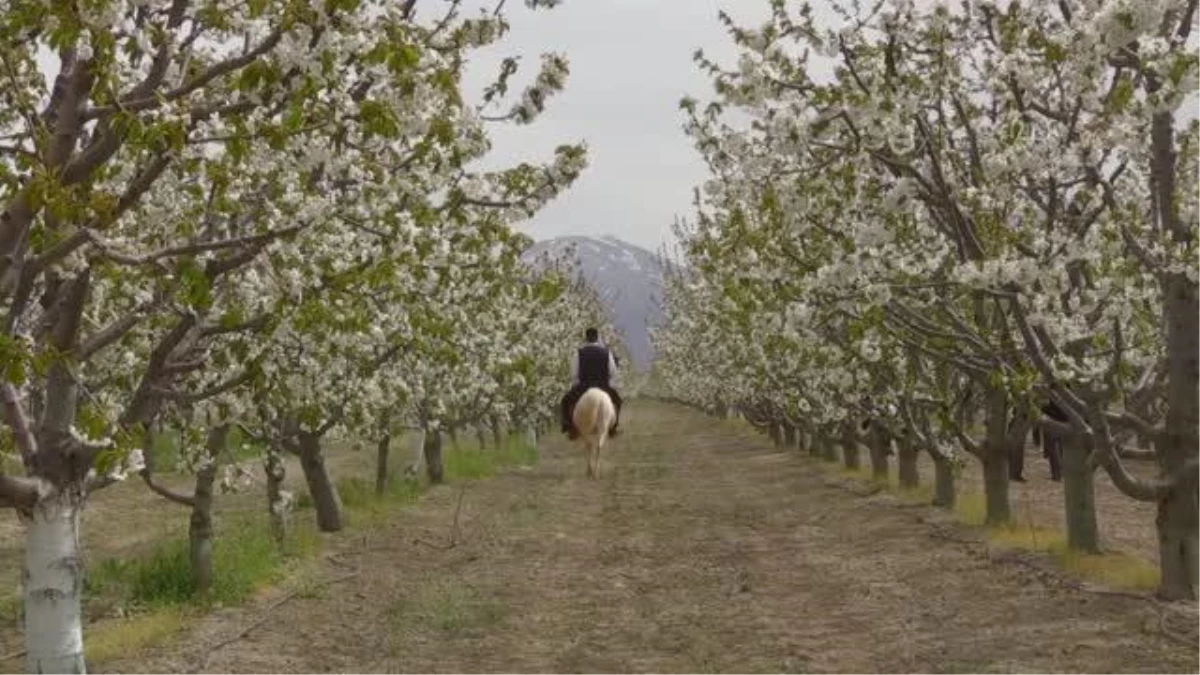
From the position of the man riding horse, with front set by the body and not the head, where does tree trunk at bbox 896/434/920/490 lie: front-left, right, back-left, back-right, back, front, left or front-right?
front-right

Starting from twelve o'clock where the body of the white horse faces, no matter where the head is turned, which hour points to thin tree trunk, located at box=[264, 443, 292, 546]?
The thin tree trunk is roughly at 8 o'clock from the white horse.

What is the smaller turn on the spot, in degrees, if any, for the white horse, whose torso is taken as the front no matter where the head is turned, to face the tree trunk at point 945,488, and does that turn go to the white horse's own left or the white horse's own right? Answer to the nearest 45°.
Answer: approximately 90° to the white horse's own right

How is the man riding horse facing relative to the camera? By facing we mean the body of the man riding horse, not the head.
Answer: away from the camera

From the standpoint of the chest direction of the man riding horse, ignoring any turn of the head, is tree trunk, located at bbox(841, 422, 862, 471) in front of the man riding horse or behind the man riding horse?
in front

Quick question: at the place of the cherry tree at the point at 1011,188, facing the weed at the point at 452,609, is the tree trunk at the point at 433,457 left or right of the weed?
right

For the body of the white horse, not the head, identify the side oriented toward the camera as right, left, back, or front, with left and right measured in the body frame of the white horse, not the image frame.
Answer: back

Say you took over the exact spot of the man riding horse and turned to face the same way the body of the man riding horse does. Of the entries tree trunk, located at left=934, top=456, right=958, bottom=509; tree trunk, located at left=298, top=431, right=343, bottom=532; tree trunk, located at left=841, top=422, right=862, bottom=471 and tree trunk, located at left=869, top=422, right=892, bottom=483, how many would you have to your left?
1

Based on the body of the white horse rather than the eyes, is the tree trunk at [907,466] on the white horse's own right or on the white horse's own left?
on the white horse's own right

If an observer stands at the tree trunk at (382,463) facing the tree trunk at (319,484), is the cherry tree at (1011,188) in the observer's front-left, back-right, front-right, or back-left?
front-left

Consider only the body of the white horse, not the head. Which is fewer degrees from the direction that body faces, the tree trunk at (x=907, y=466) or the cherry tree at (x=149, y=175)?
the tree trunk
